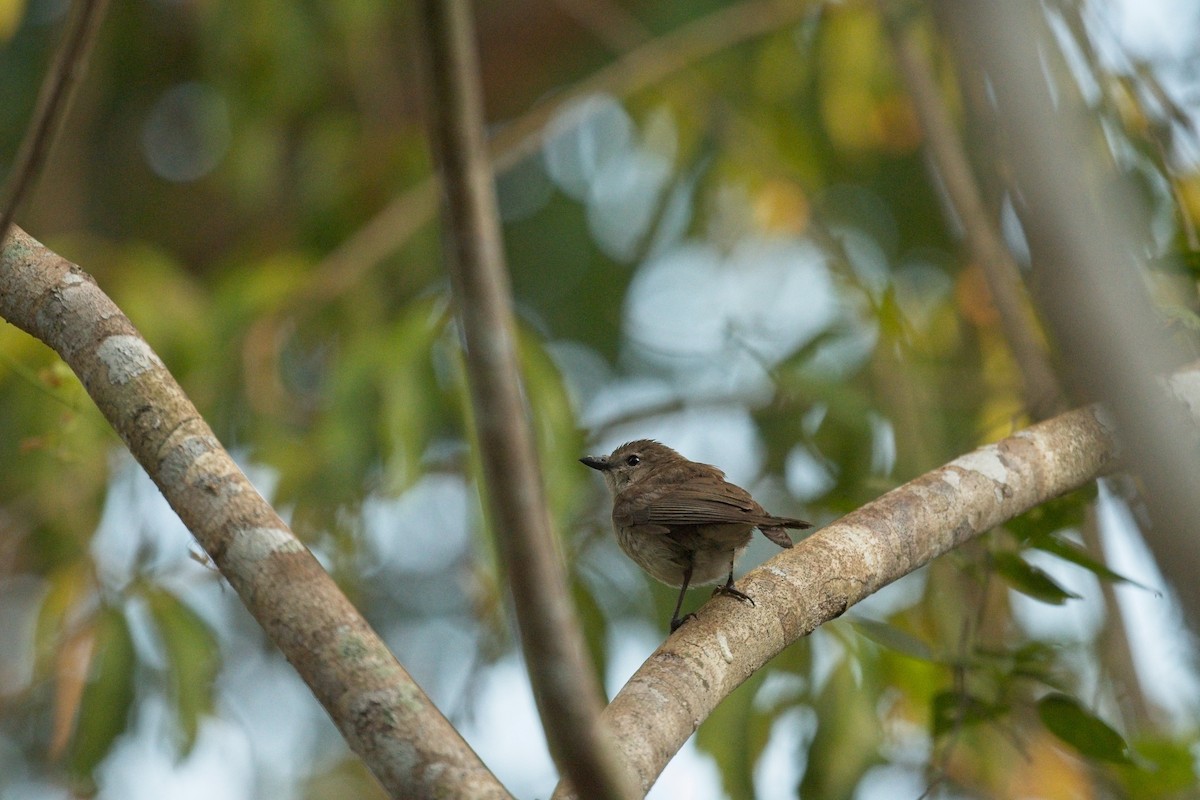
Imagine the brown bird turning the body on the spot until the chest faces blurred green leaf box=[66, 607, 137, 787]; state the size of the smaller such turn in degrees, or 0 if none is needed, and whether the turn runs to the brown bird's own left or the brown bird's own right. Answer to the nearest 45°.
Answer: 0° — it already faces it

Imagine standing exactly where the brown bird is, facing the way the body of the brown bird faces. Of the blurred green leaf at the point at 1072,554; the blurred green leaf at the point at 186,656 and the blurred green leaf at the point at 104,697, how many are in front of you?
2

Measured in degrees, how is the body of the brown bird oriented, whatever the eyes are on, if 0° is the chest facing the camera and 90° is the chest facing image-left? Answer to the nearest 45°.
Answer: approximately 90°

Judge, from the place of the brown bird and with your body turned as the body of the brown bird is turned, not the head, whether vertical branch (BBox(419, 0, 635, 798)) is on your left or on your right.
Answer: on your left

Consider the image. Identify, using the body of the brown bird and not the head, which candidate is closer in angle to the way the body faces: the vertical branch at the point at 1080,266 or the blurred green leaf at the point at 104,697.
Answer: the blurred green leaf

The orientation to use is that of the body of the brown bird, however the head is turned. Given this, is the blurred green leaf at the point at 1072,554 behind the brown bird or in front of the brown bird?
behind

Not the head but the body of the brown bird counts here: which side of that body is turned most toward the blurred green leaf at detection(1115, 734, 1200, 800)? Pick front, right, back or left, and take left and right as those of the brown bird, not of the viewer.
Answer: back
